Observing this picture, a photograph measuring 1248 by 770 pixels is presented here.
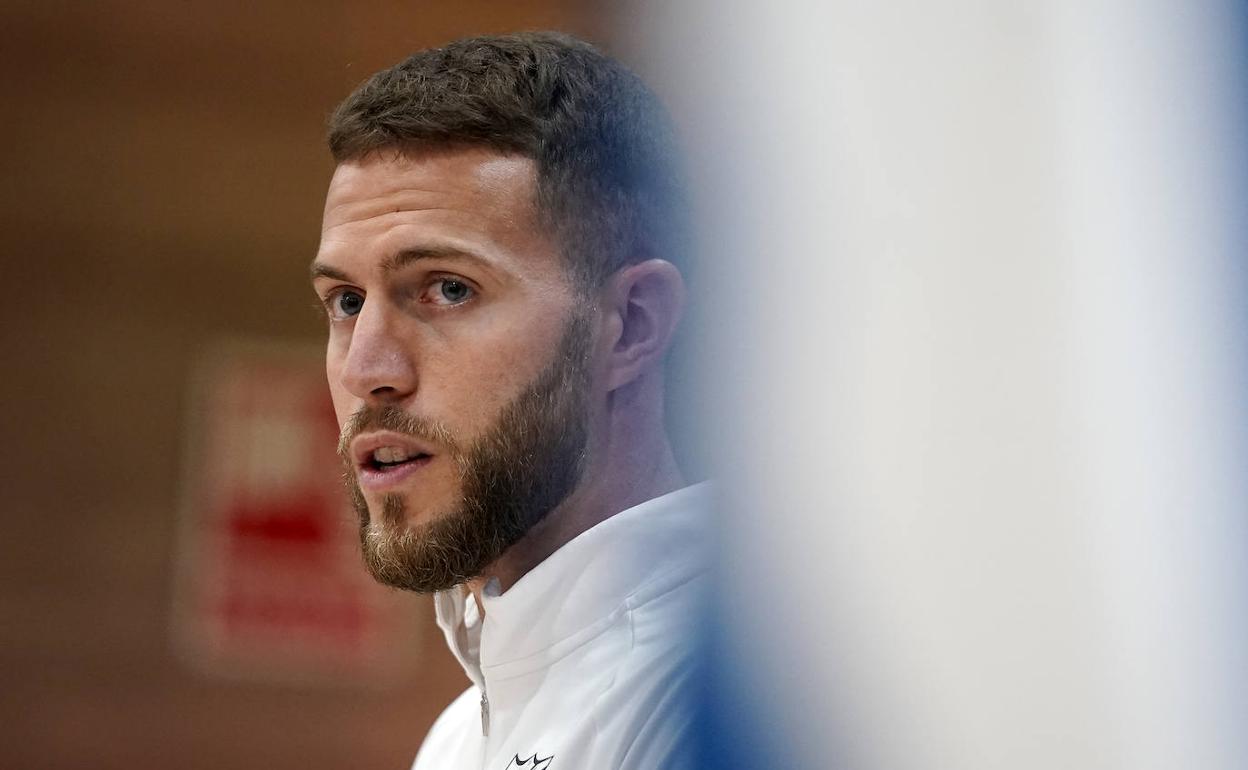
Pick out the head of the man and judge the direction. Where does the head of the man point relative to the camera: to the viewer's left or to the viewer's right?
to the viewer's left

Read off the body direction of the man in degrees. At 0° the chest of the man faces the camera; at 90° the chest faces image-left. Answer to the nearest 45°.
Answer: approximately 45°
